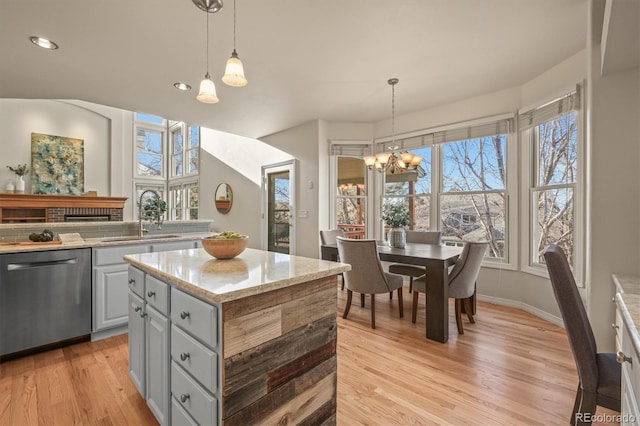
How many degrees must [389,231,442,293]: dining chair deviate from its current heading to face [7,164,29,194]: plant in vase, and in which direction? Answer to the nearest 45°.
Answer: approximately 45° to its right

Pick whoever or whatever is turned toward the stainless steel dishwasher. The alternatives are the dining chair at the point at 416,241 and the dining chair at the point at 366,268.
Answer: the dining chair at the point at 416,241

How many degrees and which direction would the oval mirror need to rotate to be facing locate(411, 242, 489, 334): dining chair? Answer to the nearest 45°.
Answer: approximately 90° to its left

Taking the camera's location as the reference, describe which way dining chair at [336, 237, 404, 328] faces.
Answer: facing away from the viewer and to the right of the viewer

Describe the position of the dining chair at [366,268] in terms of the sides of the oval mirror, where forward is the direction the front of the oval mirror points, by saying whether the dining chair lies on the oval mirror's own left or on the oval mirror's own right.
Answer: on the oval mirror's own left

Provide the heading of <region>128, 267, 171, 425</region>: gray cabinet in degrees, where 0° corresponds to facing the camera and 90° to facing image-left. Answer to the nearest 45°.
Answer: approximately 45°

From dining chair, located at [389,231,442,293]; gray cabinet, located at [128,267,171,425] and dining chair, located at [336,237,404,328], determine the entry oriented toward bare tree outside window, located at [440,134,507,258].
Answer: dining chair, located at [336,237,404,328]

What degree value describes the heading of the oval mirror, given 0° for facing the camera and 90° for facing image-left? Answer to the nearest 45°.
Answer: approximately 45°

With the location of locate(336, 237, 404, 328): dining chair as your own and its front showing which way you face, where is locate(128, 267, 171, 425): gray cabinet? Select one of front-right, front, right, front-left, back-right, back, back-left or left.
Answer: back

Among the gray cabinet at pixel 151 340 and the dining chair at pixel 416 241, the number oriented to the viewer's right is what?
0

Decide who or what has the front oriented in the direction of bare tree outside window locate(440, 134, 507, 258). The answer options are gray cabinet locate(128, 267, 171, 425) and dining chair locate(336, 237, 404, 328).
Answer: the dining chair

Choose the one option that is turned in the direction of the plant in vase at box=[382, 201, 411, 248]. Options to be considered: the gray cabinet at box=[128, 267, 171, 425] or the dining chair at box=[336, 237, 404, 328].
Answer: the dining chair
